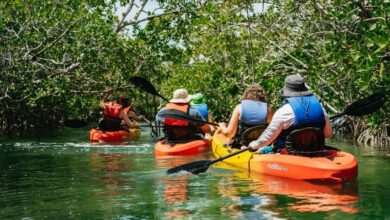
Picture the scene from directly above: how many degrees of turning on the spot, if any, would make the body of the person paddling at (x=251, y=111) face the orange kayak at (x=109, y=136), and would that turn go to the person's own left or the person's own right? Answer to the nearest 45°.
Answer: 0° — they already face it

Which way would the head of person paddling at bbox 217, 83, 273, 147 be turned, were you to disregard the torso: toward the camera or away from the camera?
away from the camera

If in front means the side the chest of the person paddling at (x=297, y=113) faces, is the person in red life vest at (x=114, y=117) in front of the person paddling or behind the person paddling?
in front

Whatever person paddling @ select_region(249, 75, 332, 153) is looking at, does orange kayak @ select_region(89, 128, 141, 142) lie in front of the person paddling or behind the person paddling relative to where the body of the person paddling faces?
in front

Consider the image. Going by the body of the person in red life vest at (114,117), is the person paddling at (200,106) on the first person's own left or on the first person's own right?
on the first person's own right

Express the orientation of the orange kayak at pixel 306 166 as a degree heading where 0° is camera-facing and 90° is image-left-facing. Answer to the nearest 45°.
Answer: approximately 135°

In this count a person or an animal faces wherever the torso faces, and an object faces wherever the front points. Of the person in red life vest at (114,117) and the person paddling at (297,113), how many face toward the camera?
0

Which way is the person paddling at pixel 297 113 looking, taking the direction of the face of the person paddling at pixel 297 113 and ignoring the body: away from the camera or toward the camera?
away from the camera

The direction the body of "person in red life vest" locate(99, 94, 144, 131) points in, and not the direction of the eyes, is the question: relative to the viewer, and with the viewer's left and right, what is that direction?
facing away from the viewer and to the right of the viewer

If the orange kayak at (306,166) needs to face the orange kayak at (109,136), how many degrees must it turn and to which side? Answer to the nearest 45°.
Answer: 0° — it already faces it

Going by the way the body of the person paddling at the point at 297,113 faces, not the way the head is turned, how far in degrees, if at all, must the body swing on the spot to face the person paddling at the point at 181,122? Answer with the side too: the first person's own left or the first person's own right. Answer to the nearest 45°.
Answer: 0° — they already face them

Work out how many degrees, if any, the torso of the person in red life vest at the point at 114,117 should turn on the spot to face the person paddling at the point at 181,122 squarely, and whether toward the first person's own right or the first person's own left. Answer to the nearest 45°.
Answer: approximately 135° to the first person's own right
